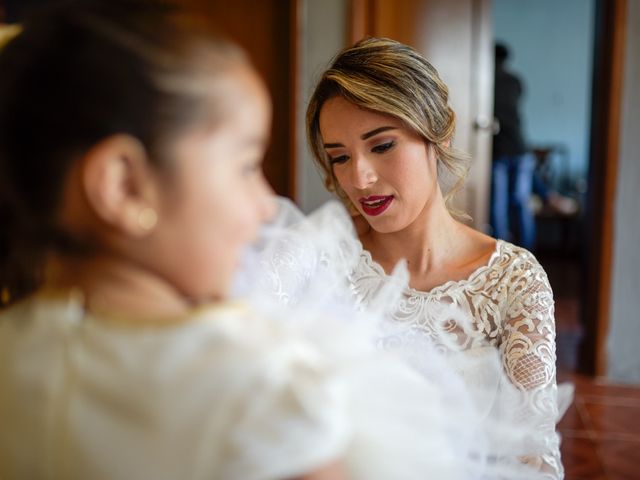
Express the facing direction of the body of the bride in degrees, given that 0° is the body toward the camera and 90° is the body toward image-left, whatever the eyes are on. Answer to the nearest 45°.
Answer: approximately 45°

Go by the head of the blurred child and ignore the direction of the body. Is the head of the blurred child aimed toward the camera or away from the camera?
away from the camera

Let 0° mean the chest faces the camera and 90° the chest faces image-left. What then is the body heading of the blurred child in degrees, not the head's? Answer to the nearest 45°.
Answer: approximately 225°
